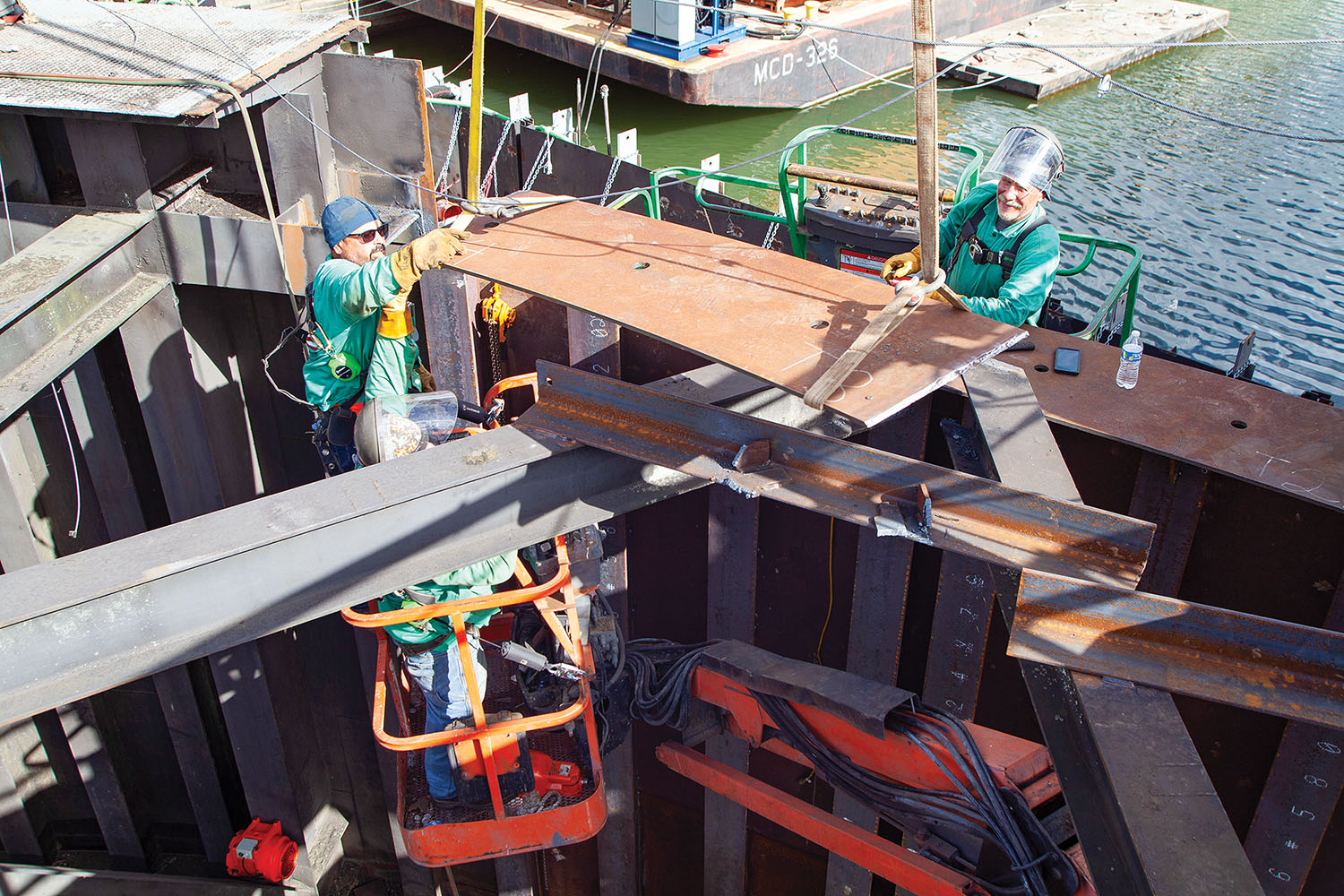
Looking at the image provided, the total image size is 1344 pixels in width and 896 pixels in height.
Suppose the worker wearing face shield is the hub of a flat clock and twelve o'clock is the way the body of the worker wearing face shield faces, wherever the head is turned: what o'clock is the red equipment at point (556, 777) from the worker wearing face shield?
The red equipment is roughly at 12 o'clock from the worker wearing face shield.

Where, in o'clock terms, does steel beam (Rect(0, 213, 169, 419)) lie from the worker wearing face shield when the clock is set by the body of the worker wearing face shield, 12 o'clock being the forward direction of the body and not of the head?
The steel beam is roughly at 1 o'clock from the worker wearing face shield.

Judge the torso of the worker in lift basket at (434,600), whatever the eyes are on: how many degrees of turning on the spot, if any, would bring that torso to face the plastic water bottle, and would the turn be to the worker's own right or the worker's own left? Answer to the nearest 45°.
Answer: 0° — they already face it

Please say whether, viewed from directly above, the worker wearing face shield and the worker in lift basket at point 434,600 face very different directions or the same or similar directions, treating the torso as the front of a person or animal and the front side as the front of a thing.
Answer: very different directions

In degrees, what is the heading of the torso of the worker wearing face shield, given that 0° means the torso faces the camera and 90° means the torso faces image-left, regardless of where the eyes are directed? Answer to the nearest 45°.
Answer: approximately 45°

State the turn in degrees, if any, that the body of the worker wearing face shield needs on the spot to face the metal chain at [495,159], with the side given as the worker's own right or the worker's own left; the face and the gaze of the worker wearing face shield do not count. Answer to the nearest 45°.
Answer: approximately 90° to the worker's own right
